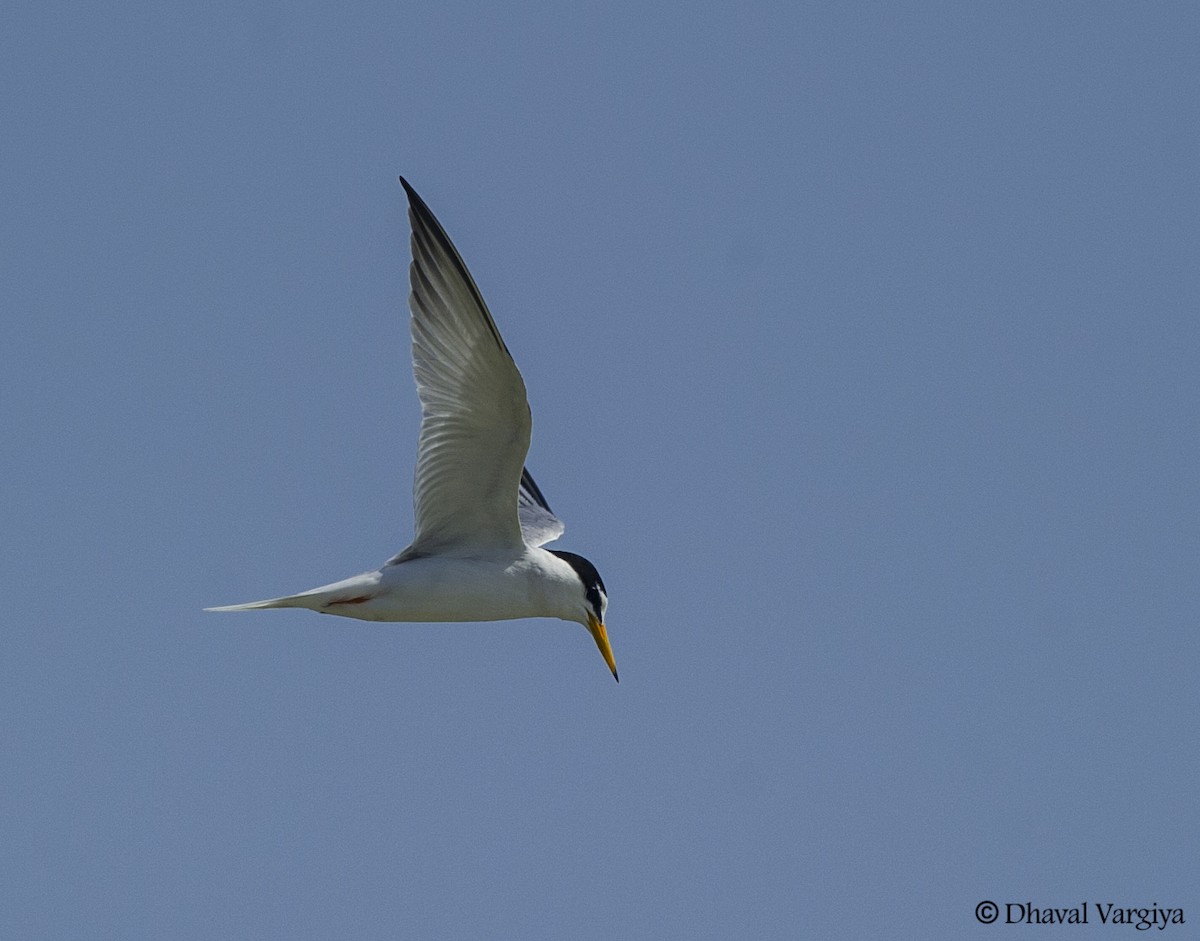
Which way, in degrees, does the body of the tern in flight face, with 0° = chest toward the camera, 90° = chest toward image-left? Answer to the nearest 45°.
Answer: approximately 270°
